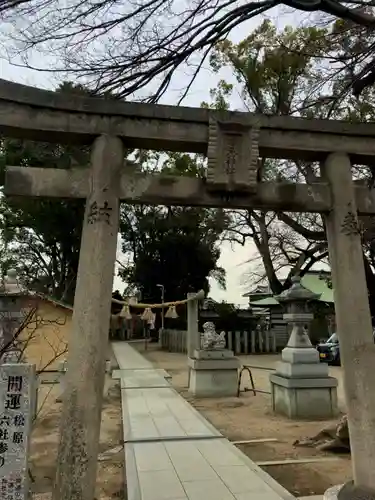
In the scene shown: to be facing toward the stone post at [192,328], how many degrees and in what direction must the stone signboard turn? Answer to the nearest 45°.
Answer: approximately 135° to its left

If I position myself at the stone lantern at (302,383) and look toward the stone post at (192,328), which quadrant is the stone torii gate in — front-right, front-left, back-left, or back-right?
back-left

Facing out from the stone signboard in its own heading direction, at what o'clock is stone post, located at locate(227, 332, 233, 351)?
The stone post is roughly at 7 o'clock from the stone signboard.

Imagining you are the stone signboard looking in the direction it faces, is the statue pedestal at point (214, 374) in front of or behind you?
behind

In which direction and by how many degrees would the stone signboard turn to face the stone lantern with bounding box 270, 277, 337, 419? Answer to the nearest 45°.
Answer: approximately 135° to its left

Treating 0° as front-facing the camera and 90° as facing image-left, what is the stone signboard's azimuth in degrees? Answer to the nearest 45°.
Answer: approximately 0°

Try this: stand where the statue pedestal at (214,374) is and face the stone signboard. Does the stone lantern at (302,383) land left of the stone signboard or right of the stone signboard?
left
